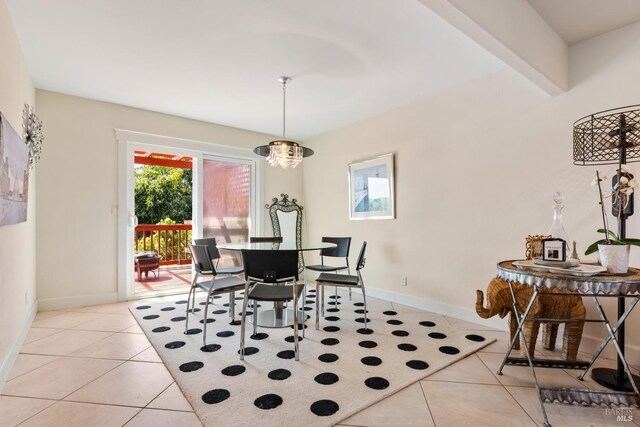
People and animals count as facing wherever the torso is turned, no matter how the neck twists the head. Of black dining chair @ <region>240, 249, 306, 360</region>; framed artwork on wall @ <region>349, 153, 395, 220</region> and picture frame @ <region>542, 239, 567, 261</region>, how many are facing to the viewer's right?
0

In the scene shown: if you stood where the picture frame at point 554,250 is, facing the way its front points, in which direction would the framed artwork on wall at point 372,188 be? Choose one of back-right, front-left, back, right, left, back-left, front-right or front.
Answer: right

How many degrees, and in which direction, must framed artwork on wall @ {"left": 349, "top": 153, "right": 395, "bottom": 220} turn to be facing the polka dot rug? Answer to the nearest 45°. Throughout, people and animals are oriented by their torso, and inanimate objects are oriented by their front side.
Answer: approximately 45° to its left

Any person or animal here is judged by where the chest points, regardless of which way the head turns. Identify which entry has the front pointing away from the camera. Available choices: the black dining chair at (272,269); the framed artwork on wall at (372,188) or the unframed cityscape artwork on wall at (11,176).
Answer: the black dining chair

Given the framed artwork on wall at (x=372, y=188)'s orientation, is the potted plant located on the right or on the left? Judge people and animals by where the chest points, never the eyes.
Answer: on its left

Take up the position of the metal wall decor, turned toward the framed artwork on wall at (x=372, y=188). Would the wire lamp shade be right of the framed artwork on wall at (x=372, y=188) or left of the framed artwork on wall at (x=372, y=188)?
right

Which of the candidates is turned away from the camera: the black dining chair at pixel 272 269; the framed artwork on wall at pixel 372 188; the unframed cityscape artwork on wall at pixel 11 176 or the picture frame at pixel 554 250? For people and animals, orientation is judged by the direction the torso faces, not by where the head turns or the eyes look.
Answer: the black dining chair

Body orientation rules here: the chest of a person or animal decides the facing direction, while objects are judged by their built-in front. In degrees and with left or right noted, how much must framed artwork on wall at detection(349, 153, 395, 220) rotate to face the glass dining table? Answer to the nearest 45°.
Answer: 0° — it already faces it

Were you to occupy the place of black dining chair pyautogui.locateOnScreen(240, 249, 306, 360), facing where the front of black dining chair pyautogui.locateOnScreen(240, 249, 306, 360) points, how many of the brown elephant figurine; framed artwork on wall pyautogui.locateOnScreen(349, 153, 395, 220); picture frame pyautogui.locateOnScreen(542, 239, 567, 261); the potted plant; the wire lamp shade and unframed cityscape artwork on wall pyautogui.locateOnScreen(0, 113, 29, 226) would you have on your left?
1

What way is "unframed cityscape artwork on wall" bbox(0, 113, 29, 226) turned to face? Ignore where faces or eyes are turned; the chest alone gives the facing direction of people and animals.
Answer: to the viewer's right

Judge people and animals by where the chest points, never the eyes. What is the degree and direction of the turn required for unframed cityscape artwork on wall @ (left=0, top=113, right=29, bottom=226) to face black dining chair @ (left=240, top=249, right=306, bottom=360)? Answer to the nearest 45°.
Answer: approximately 45° to its right

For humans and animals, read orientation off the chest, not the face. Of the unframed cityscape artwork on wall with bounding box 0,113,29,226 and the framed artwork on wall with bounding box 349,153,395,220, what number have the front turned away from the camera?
0

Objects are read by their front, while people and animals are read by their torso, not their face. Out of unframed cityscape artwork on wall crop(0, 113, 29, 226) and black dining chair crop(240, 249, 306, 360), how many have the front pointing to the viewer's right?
1

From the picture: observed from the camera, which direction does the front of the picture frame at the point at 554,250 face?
facing the viewer and to the left of the viewer

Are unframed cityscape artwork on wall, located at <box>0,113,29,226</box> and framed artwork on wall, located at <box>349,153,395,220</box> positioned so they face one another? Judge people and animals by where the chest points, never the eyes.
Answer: yes

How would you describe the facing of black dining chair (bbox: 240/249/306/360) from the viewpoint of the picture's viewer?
facing away from the viewer

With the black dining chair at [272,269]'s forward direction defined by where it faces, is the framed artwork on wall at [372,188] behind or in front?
in front

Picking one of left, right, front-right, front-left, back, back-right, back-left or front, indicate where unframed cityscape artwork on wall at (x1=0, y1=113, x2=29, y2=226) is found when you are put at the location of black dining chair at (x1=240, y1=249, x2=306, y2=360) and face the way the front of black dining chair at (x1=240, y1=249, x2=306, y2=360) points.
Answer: left

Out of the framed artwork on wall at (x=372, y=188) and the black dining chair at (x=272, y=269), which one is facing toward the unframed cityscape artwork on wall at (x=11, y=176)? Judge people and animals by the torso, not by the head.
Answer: the framed artwork on wall at (x=372, y=188)
